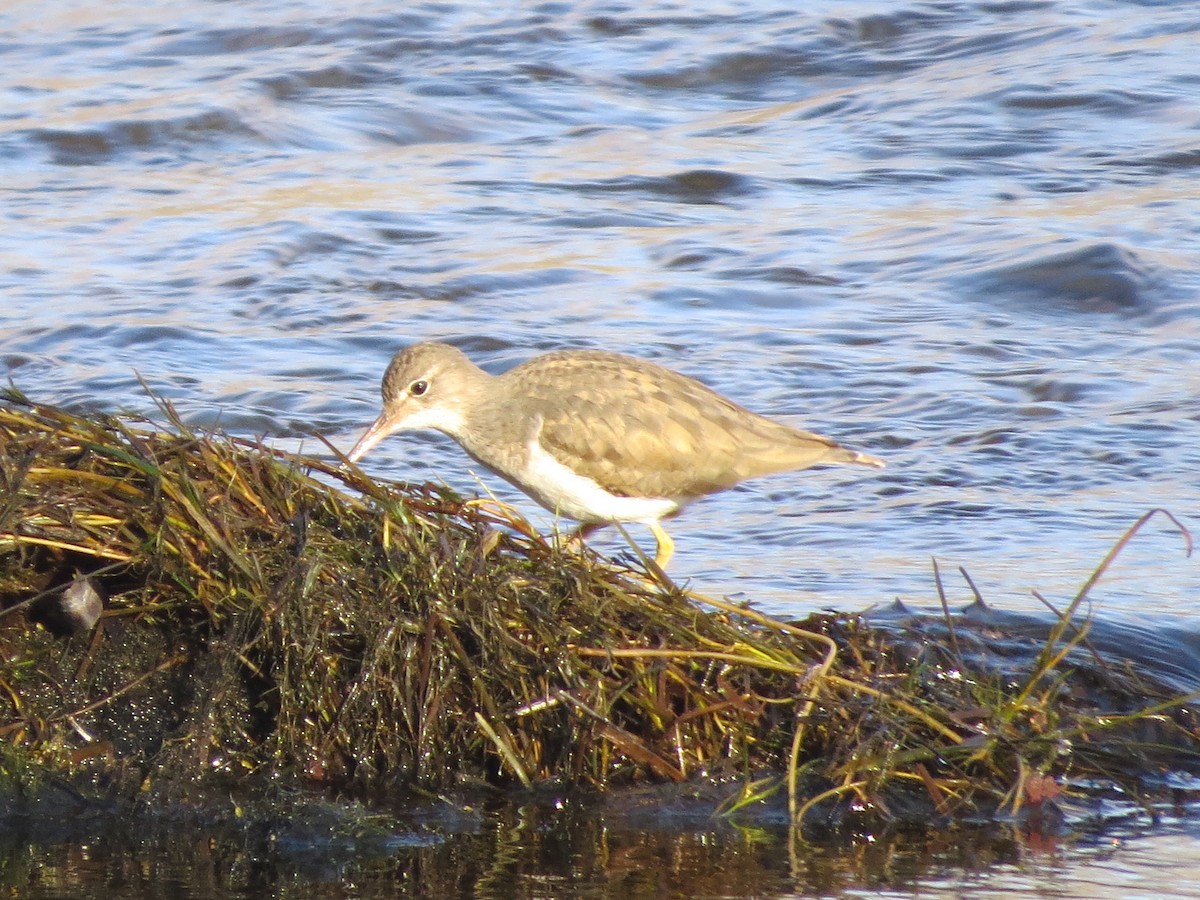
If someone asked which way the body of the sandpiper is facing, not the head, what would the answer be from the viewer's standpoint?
to the viewer's left
